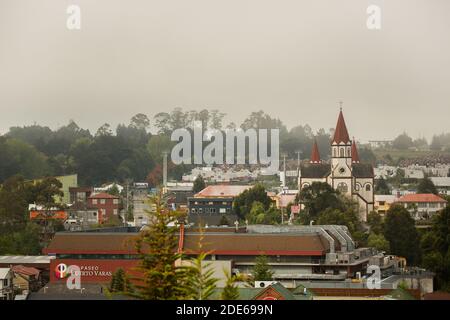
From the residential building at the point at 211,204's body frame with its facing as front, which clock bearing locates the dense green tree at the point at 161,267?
The dense green tree is roughly at 12 o'clock from the residential building.

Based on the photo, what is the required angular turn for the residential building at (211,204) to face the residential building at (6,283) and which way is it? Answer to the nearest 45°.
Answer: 0° — it already faces it

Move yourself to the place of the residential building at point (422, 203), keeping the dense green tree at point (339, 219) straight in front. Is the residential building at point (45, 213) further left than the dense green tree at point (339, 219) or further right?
right

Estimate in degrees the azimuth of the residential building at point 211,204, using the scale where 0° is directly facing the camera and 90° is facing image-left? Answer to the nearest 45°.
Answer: approximately 0°

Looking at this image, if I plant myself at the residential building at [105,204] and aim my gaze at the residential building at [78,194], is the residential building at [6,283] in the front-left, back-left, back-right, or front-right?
back-left

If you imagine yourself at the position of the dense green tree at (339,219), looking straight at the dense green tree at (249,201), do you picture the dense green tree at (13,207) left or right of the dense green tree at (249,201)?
left

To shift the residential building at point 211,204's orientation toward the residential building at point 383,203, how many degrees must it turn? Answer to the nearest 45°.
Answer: approximately 90° to its left
